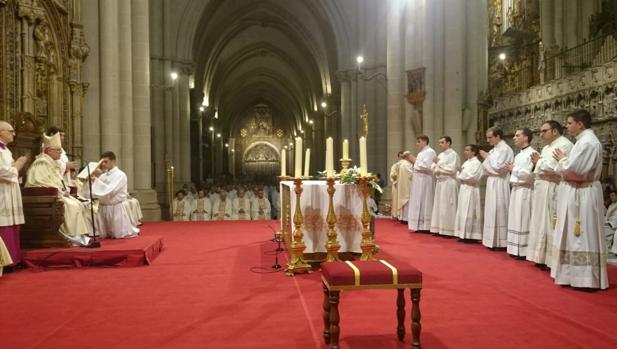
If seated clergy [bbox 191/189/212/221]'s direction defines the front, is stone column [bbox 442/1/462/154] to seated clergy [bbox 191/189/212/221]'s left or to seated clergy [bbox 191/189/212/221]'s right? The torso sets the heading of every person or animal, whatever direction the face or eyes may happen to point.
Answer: on its left

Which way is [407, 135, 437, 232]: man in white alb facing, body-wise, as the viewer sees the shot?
to the viewer's left

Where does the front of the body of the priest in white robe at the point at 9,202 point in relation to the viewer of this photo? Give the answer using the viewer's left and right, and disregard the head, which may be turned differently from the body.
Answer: facing to the right of the viewer

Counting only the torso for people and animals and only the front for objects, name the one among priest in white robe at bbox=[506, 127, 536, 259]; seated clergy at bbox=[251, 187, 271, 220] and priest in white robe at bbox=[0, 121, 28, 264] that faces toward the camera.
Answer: the seated clergy

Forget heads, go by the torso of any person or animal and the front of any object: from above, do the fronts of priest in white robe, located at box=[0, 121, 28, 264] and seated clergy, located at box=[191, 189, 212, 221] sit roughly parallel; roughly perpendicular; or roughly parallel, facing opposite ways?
roughly perpendicular

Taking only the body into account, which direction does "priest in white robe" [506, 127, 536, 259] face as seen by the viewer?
to the viewer's left

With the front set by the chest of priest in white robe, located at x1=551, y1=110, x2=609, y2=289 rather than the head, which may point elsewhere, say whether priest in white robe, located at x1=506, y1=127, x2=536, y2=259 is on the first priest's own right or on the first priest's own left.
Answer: on the first priest's own right

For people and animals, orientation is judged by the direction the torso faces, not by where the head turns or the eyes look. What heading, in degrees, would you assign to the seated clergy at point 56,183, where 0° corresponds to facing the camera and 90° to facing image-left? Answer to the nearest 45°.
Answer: approximately 270°

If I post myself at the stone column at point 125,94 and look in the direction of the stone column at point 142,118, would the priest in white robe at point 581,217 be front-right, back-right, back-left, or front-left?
back-right

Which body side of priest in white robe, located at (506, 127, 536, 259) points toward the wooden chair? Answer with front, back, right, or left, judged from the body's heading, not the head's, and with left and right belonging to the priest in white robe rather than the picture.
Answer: front

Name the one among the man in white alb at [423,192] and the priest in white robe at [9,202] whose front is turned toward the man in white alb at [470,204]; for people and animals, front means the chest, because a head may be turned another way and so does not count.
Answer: the priest in white robe

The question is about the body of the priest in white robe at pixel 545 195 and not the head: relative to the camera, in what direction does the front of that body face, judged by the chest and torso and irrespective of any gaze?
to the viewer's left
